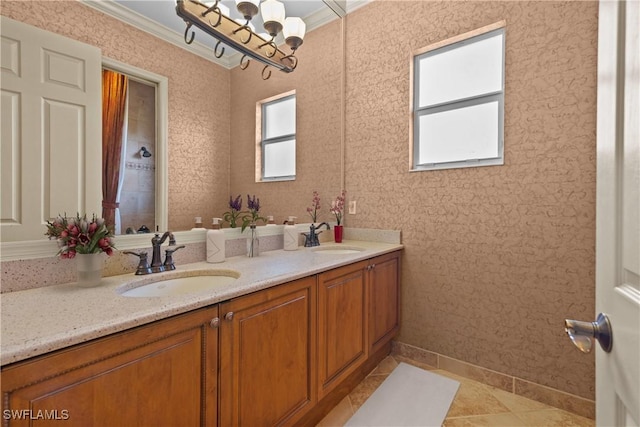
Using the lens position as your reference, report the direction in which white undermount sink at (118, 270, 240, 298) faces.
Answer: facing the viewer and to the right of the viewer

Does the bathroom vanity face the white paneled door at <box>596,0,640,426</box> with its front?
yes

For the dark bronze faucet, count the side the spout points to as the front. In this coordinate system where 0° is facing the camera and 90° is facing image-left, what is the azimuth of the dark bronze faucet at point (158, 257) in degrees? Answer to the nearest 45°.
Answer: approximately 315°

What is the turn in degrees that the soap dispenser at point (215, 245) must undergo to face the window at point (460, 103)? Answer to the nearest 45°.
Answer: approximately 45° to its left

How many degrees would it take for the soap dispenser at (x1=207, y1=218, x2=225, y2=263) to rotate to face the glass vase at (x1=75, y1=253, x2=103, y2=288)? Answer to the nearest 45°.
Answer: approximately 90° to its right
